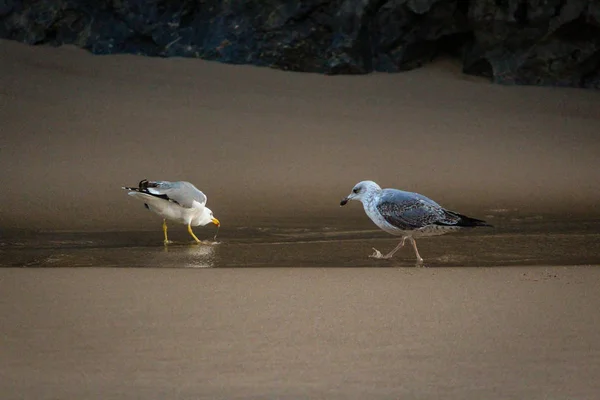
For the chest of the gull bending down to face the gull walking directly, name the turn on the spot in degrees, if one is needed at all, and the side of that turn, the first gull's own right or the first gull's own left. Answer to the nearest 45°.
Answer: approximately 45° to the first gull's own right

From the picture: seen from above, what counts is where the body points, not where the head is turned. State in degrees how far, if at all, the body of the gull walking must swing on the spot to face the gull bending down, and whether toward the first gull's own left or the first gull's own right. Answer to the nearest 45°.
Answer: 0° — it already faces it

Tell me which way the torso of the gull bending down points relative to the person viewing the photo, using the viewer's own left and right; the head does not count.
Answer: facing to the right of the viewer

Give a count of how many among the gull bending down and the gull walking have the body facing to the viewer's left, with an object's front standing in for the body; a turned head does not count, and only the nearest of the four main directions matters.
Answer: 1

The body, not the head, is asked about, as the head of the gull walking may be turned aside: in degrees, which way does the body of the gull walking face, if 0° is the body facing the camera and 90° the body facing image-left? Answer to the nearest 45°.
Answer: approximately 90°

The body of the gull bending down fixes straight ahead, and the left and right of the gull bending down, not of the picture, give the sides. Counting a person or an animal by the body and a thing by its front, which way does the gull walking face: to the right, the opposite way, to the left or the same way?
the opposite way
